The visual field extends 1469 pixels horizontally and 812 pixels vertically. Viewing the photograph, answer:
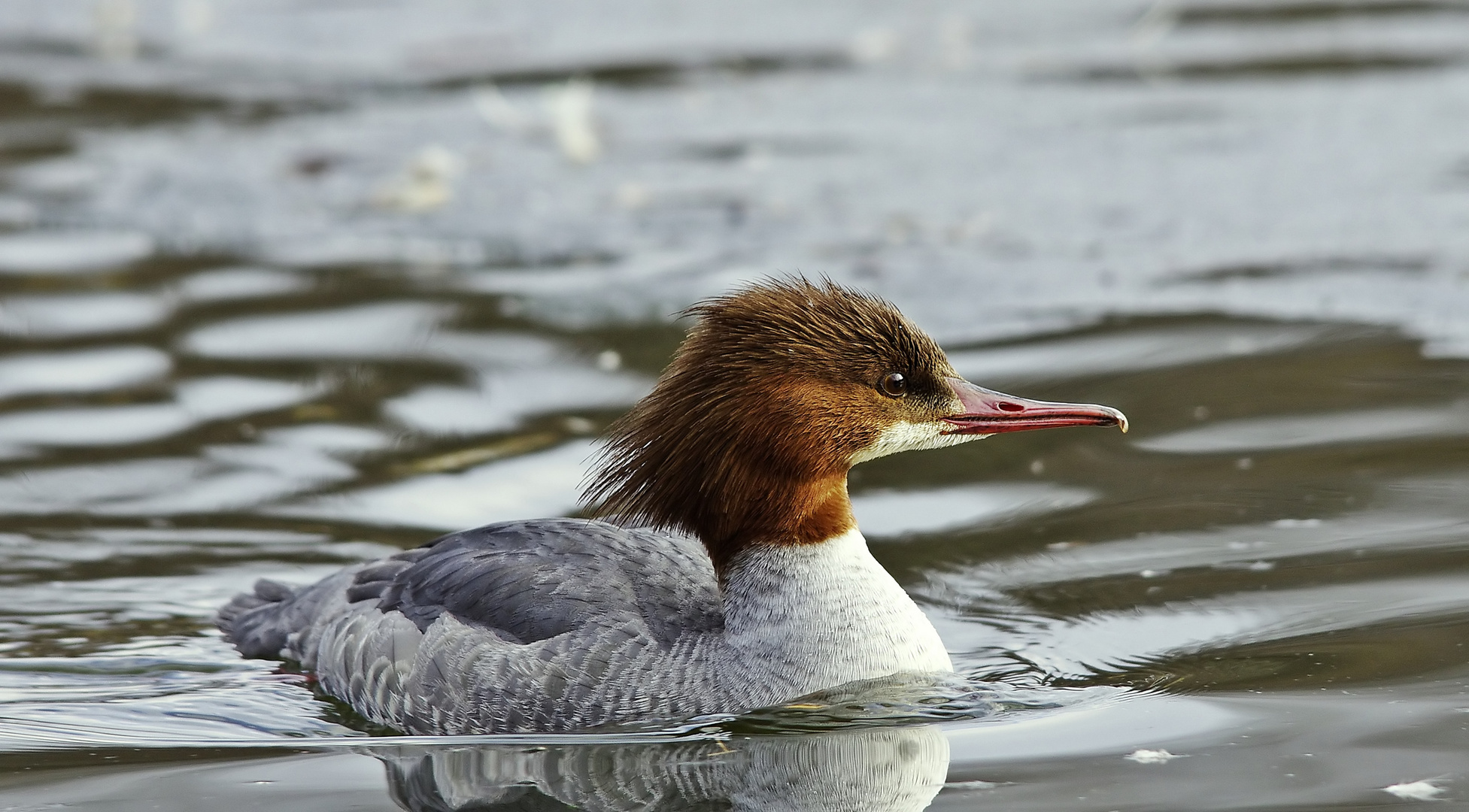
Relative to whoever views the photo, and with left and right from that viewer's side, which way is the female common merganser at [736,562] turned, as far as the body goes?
facing to the right of the viewer
